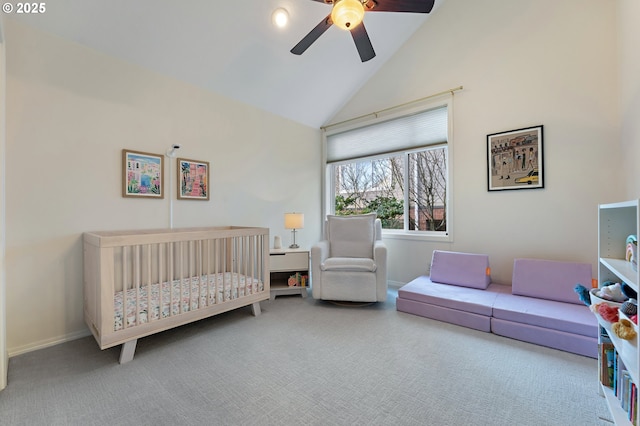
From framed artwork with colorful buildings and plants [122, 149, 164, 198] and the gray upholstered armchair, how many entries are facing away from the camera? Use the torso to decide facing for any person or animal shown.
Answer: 0

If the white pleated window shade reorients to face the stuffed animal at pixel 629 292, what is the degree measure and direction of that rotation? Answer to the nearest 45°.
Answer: approximately 90° to its left

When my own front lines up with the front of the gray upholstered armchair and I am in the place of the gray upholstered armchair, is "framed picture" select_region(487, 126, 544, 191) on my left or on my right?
on my left

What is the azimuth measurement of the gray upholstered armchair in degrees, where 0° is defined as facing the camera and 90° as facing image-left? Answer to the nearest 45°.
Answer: approximately 0°

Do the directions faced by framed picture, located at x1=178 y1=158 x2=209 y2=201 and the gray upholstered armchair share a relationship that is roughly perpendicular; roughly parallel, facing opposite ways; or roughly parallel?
roughly perpendicular

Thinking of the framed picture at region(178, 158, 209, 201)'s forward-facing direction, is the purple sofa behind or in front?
in front

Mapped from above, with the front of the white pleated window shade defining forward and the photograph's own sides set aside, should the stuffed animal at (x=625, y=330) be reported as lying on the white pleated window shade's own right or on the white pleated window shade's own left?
on the white pleated window shade's own left
